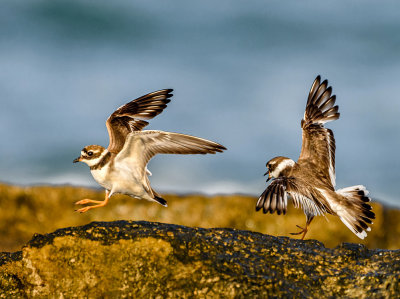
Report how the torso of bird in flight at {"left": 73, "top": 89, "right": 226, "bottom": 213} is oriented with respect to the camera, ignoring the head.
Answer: to the viewer's left

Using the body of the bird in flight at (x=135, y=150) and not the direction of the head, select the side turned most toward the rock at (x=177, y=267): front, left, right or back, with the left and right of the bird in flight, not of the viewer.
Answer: left

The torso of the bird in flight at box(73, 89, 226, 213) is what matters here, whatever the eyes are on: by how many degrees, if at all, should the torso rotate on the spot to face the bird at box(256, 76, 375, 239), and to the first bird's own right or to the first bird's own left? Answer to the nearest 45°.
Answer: approximately 180°
